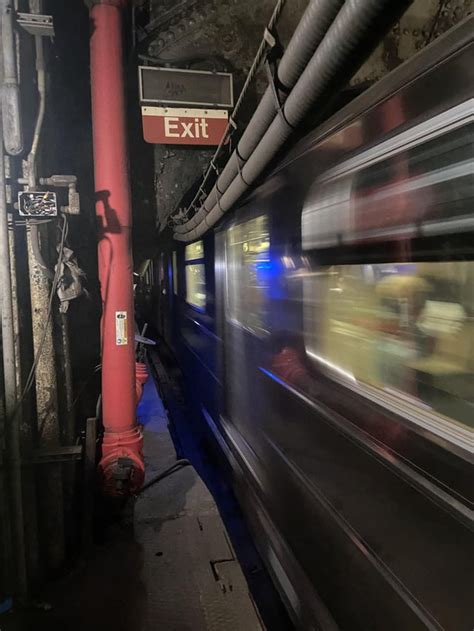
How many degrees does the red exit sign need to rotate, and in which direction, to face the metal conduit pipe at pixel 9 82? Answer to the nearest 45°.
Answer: approximately 45° to its right

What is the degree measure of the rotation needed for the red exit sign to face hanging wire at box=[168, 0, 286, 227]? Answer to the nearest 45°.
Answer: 0° — it already faces it

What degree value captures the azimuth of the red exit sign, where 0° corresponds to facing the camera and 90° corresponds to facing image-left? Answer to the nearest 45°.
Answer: approximately 0°
